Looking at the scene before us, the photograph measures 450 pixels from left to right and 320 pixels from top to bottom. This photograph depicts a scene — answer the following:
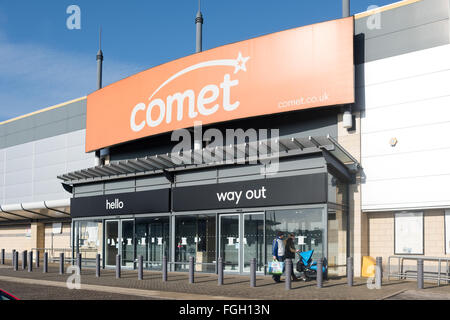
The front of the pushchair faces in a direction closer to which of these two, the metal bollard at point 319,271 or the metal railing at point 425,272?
the metal railing

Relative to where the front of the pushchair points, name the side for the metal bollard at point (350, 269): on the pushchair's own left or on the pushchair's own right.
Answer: on the pushchair's own right

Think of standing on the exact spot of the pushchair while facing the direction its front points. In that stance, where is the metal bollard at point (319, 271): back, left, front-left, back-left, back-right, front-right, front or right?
right

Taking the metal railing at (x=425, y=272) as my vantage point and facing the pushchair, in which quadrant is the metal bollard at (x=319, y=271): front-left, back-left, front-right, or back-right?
front-left

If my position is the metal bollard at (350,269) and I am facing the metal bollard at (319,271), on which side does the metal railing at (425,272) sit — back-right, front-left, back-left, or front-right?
back-right

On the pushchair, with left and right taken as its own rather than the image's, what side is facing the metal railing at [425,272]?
front

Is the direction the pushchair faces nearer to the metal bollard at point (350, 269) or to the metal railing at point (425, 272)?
the metal railing

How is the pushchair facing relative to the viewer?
to the viewer's right
